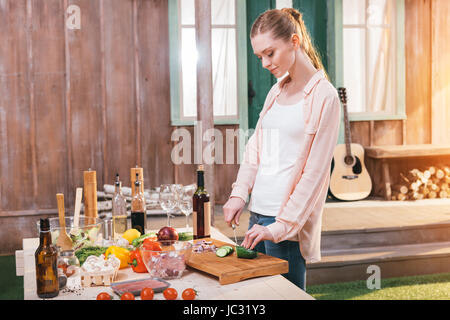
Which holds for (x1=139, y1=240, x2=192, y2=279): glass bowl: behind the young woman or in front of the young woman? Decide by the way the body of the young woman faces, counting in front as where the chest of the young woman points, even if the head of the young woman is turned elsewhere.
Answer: in front

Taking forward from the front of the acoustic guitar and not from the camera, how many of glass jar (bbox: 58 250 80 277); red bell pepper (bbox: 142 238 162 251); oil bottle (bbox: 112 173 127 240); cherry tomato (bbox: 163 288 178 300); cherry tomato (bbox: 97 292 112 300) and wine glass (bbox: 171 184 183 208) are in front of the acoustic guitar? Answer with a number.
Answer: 6

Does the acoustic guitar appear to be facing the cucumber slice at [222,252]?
yes

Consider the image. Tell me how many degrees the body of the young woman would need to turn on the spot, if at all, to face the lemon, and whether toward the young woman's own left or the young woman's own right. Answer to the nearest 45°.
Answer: approximately 45° to the young woman's own right

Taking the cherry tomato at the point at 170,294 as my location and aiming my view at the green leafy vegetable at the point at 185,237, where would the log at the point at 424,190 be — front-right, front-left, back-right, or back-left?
front-right

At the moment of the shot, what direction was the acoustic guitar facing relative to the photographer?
facing the viewer

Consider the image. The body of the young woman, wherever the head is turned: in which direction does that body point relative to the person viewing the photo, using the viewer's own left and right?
facing the viewer and to the left of the viewer

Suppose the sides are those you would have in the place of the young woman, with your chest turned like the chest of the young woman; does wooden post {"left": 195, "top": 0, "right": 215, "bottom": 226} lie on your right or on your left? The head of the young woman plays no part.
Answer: on your right

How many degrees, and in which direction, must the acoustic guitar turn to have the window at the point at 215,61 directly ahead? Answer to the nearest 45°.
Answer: approximately 90° to its right

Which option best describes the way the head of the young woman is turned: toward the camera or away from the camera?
toward the camera

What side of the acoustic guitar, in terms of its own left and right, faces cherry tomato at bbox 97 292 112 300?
front

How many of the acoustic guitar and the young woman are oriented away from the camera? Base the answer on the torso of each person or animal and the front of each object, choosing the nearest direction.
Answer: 0

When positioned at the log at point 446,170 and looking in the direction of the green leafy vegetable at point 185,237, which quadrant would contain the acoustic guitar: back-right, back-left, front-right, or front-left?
front-right

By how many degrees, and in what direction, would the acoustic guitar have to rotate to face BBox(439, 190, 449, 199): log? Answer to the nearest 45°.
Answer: approximately 90° to its left

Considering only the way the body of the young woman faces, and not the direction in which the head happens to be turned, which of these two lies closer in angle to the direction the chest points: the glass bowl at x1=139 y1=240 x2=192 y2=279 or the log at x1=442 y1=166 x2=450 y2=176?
the glass bowl

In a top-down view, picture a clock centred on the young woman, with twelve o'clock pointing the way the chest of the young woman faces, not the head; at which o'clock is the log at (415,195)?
The log is roughly at 5 o'clock from the young woman.

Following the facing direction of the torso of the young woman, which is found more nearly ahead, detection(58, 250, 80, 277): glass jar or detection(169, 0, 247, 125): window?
the glass jar
